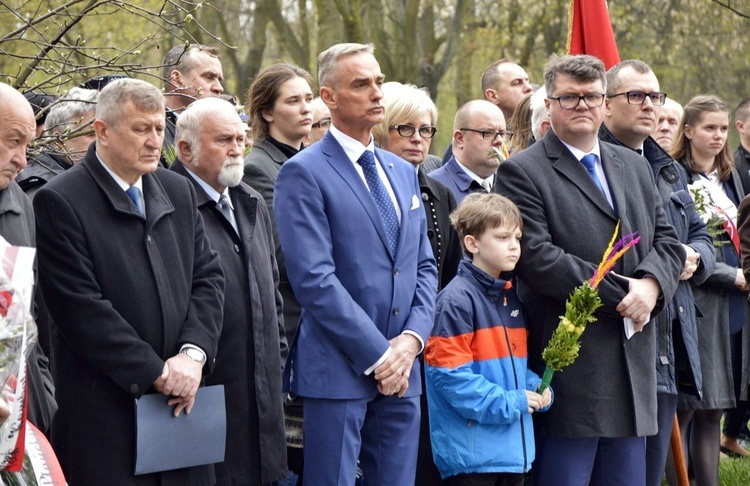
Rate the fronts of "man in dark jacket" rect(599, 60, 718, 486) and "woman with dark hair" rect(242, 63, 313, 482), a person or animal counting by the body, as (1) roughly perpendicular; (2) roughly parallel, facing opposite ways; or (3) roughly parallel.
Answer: roughly parallel

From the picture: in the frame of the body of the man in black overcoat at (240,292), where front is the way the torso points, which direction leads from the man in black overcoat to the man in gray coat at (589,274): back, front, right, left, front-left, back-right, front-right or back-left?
front-left

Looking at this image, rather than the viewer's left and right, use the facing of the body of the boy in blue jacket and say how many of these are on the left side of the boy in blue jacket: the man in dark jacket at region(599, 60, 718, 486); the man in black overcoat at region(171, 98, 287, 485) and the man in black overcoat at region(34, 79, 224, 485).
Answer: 1

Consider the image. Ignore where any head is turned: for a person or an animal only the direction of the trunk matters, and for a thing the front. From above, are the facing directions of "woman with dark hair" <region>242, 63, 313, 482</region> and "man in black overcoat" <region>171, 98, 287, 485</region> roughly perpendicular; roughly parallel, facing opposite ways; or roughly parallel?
roughly parallel

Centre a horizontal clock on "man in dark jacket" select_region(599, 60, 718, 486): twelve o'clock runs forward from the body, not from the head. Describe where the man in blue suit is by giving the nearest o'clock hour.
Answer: The man in blue suit is roughly at 3 o'clock from the man in dark jacket.

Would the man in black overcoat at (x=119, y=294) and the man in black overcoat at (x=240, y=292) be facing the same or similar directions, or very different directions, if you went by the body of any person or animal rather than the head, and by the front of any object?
same or similar directions

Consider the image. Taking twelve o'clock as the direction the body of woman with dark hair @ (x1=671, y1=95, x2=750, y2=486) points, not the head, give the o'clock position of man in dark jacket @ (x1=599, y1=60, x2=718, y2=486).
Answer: The man in dark jacket is roughly at 2 o'clock from the woman with dark hair.

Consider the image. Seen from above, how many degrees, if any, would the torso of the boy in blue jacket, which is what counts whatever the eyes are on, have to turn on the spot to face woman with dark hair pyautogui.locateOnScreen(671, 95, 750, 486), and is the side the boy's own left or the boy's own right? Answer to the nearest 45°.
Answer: approximately 90° to the boy's own left

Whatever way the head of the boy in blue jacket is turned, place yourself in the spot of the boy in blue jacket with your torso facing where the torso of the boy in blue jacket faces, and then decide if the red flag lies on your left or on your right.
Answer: on your left

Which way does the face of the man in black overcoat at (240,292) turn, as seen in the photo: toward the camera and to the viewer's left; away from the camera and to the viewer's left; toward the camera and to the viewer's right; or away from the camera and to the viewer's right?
toward the camera and to the viewer's right

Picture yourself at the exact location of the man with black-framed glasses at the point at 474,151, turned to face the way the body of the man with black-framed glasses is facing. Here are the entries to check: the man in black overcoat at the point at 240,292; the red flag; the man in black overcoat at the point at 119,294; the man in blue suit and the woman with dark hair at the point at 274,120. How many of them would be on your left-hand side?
1
